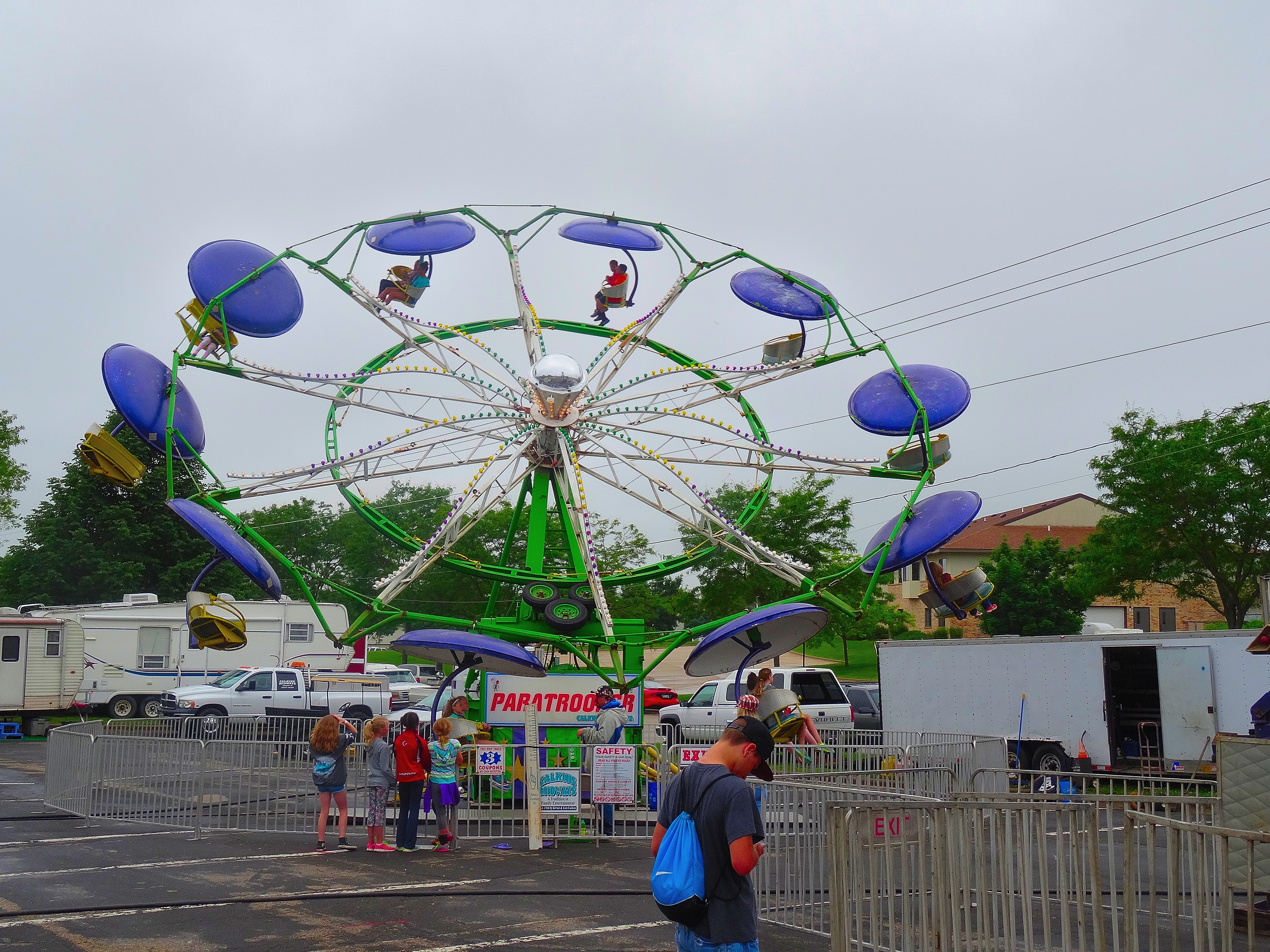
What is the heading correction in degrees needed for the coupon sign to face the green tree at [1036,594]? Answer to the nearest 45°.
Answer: approximately 135° to its left

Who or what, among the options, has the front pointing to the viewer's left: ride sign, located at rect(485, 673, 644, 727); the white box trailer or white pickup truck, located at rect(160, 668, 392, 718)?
the white pickup truck

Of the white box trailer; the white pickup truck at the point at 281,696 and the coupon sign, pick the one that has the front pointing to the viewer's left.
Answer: the white pickup truck

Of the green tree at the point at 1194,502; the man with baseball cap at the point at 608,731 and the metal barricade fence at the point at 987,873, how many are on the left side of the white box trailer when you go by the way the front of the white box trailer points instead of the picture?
1

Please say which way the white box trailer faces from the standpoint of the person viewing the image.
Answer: facing to the right of the viewer

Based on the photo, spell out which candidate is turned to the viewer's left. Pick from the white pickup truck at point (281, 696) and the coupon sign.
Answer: the white pickup truck

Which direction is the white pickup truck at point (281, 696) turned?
to the viewer's left

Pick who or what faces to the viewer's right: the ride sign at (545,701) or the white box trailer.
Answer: the white box trailer

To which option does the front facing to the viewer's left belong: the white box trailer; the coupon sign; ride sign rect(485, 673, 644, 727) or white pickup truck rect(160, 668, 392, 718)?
the white pickup truck
